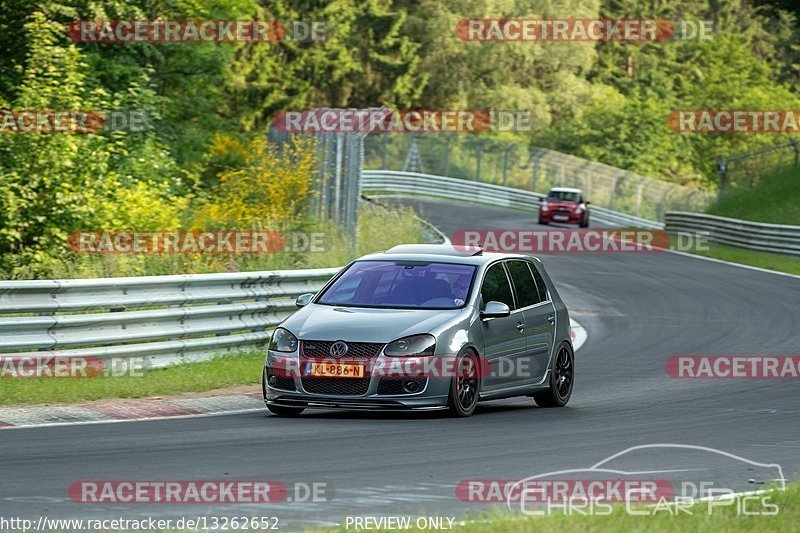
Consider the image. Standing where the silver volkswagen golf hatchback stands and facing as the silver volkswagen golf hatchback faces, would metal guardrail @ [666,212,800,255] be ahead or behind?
behind

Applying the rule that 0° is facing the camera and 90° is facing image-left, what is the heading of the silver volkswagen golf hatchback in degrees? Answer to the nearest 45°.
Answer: approximately 45°

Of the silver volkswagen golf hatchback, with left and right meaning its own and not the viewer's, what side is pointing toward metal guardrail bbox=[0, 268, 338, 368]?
right
